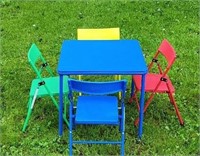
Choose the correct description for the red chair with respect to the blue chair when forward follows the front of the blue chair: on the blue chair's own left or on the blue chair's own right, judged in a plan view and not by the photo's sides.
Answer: on the blue chair's own right

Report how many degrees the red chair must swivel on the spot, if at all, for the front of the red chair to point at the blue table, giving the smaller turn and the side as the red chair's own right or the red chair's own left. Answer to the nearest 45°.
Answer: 0° — it already faces it

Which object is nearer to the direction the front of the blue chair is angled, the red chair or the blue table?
the blue table

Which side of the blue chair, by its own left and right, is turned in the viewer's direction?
back

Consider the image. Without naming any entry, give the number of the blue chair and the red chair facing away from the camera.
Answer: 1

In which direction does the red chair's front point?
to the viewer's left

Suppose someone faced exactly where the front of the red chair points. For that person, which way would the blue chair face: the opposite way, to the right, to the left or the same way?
to the right

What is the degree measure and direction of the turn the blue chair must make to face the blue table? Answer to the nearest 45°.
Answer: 0° — it already faces it

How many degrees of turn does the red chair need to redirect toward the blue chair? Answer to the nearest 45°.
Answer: approximately 45° to its left
